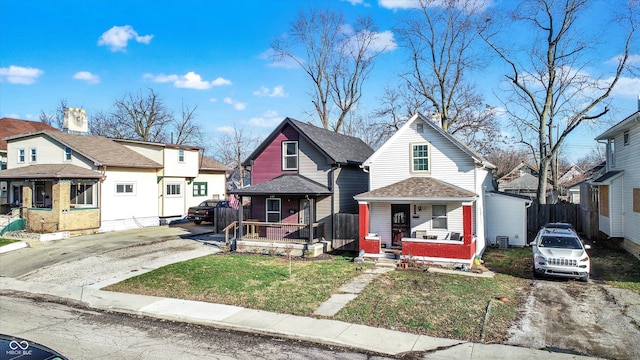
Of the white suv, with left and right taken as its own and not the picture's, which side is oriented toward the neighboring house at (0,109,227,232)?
right

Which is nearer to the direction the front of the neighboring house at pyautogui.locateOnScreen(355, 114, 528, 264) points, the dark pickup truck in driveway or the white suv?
the white suv

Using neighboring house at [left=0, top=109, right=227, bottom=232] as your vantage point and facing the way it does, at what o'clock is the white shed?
The white shed is roughly at 9 o'clock from the neighboring house.

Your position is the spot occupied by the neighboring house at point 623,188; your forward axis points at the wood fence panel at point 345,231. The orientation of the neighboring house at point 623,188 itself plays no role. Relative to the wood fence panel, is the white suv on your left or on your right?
left

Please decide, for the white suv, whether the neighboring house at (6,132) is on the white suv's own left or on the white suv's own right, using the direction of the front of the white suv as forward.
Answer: on the white suv's own right

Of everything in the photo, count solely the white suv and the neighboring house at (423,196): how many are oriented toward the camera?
2

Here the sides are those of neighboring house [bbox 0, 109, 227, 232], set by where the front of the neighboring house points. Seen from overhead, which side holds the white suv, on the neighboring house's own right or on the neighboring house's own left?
on the neighboring house's own left

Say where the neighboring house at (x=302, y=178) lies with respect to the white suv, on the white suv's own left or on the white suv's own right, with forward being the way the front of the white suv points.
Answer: on the white suv's own right

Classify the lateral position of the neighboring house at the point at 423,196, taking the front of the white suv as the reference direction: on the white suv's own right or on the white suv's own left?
on the white suv's own right

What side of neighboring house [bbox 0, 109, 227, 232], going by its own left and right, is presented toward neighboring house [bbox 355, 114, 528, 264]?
left

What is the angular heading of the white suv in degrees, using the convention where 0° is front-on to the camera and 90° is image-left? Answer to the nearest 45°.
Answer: approximately 0°

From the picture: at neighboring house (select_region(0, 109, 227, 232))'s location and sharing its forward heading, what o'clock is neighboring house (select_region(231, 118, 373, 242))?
neighboring house (select_region(231, 118, 373, 242)) is roughly at 9 o'clock from neighboring house (select_region(0, 109, 227, 232)).
